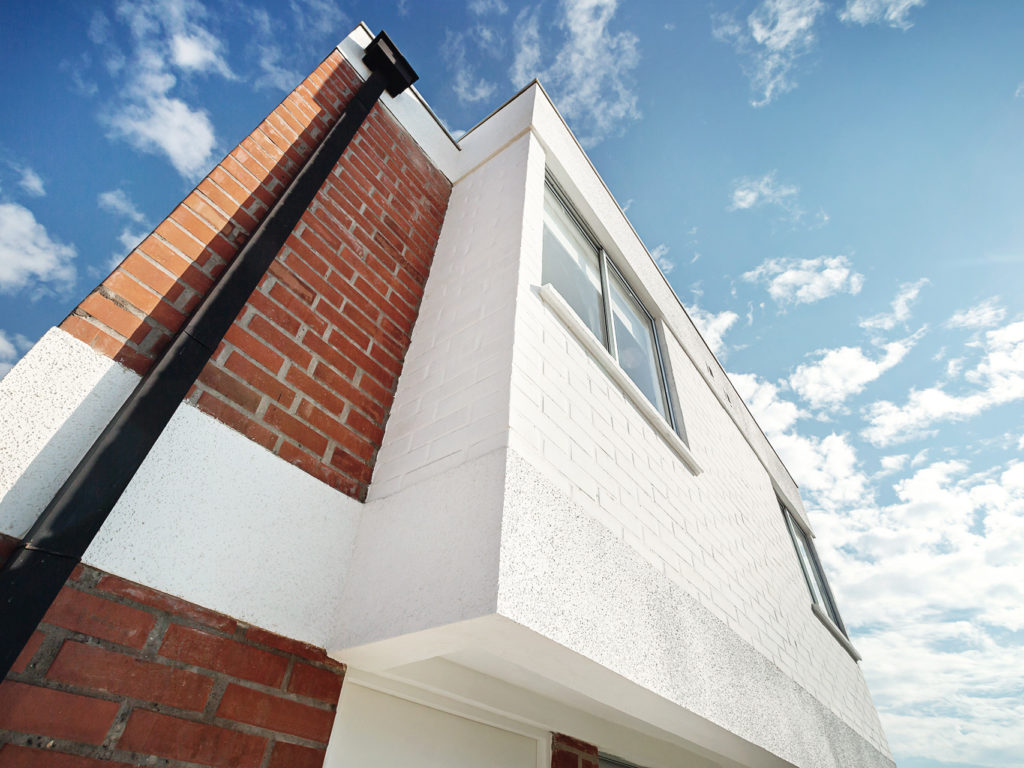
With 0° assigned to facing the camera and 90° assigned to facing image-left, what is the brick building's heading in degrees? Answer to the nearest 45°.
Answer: approximately 315°
